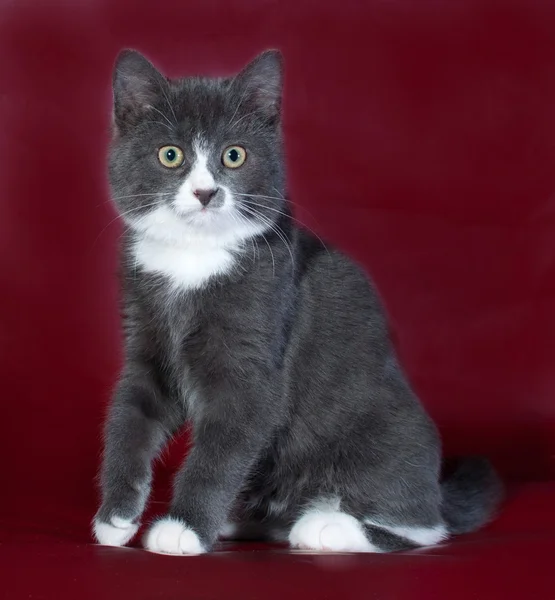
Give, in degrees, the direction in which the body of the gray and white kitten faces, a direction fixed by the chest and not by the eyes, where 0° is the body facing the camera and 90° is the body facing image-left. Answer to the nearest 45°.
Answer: approximately 45°
